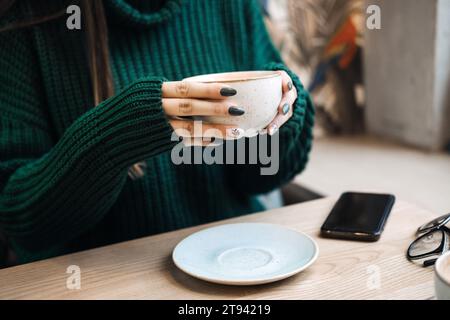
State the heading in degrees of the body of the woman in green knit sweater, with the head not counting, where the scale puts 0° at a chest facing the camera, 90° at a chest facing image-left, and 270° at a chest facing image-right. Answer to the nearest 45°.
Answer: approximately 315°

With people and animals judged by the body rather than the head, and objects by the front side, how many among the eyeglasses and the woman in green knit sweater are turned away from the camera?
0

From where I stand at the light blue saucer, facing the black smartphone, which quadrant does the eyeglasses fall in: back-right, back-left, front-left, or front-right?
front-right

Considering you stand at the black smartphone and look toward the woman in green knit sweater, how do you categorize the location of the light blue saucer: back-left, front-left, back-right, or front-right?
front-left

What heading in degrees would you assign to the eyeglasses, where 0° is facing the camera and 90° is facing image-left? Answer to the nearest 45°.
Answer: approximately 45°

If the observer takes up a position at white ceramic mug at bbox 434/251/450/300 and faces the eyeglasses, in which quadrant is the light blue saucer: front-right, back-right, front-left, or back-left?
front-left
